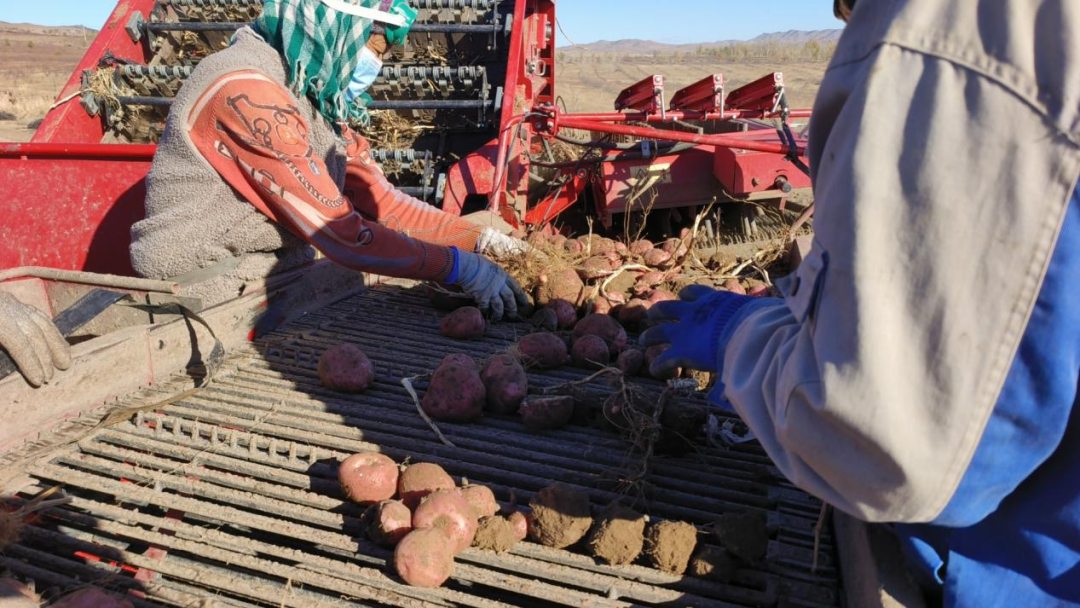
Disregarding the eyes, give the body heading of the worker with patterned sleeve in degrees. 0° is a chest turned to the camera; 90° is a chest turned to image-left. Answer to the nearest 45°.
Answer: approximately 270°

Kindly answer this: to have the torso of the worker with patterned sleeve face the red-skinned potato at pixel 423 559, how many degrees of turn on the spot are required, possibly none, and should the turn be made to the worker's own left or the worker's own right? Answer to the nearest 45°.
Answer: approximately 90° to the worker's own right

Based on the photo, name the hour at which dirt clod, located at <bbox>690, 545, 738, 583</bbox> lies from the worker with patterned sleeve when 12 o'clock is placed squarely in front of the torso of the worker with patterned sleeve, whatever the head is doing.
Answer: The dirt clod is roughly at 2 o'clock from the worker with patterned sleeve.

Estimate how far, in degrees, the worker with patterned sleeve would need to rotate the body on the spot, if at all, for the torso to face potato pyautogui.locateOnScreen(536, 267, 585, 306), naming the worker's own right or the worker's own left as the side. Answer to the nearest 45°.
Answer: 0° — they already face it

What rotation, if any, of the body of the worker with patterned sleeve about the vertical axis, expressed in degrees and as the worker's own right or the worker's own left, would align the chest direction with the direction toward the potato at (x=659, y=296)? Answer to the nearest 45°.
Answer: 0° — they already face it

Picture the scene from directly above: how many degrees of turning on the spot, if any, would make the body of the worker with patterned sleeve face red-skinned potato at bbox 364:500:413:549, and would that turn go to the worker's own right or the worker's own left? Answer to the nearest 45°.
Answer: approximately 90° to the worker's own right

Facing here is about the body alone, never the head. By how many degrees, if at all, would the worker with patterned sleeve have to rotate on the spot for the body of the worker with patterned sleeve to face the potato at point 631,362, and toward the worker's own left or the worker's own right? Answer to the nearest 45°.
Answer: approximately 45° to the worker's own right

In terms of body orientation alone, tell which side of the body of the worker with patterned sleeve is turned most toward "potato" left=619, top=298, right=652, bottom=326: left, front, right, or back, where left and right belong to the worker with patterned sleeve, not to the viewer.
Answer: front

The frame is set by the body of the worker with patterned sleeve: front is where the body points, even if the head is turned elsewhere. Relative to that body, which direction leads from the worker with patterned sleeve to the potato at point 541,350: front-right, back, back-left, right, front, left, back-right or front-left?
front-right

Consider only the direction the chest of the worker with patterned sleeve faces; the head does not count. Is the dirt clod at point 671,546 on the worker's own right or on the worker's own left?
on the worker's own right
